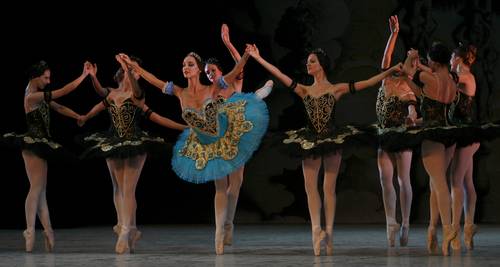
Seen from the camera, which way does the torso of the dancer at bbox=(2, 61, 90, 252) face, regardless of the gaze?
to the viewer's right

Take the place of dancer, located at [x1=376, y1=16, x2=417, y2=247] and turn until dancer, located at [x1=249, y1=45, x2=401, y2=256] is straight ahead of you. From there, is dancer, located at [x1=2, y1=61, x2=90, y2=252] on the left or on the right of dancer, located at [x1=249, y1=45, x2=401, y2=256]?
right

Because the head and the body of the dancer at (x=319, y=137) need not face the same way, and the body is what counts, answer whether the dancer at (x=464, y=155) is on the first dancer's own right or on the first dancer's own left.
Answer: on the first dancer's own left

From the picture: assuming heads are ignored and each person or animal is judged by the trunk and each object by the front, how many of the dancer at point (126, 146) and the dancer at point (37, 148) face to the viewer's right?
1

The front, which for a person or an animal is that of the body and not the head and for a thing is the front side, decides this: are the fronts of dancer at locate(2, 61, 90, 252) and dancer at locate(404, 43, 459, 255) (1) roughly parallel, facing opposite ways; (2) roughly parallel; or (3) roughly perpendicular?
roughly perpendicular

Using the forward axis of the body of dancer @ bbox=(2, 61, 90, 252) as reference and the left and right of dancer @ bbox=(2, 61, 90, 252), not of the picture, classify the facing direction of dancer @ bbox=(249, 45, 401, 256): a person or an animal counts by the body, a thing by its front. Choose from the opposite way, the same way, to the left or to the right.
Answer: to the right

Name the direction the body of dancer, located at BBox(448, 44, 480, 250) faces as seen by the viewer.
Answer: to the viewer's left

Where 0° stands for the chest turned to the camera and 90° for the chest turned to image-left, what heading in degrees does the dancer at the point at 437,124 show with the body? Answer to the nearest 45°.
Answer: approximately 135°

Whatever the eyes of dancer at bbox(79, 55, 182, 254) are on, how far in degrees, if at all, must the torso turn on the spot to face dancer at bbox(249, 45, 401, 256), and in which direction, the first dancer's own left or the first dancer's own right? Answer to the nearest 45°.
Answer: approximately 90° to the first dancer's own left
